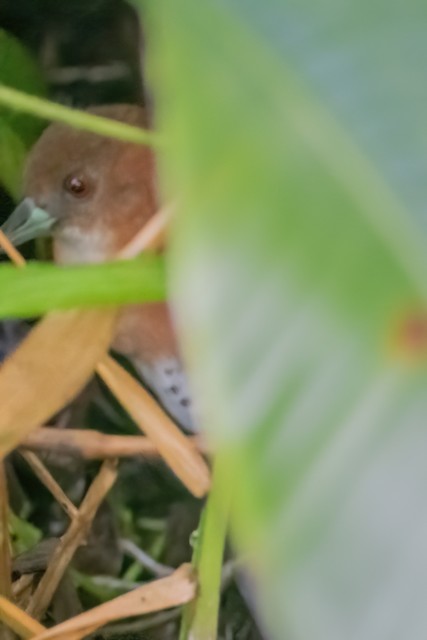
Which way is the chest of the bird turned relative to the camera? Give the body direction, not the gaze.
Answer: to the viewer's left
